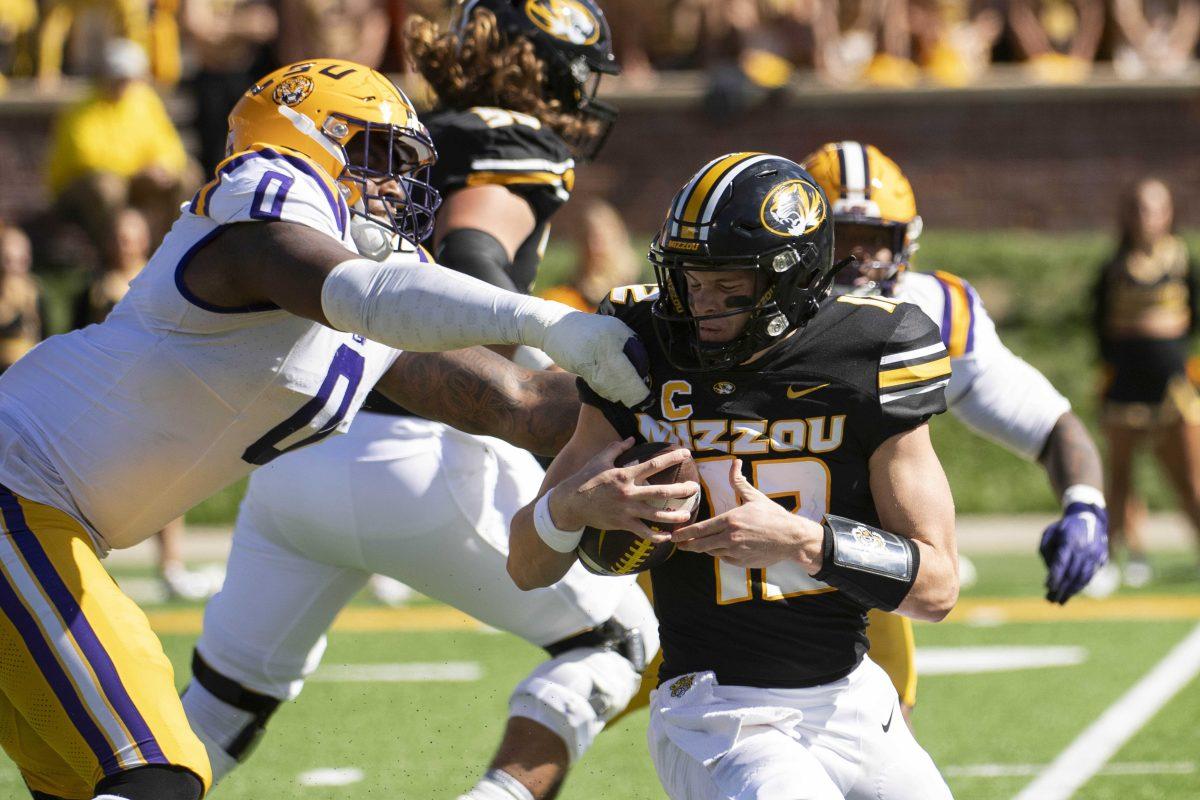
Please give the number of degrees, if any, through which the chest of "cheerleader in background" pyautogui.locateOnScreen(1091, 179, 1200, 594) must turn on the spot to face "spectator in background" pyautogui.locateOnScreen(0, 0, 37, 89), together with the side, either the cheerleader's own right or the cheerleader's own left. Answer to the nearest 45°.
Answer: approximately 90° to the cheerleader's own right

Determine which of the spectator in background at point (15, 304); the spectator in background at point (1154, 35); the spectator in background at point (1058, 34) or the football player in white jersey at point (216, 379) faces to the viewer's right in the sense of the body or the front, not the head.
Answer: the football player in white jersey

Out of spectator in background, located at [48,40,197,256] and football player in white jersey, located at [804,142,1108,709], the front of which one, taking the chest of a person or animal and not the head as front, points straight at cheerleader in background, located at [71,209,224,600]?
spectator in background, located at [48,40,197,256]

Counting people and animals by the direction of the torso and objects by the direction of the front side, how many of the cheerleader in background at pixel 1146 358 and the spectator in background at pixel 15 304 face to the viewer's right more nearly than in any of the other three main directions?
0

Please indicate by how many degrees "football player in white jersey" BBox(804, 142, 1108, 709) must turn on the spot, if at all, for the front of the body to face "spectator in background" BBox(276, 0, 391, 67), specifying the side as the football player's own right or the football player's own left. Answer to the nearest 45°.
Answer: approximately 135° to the football player's own right

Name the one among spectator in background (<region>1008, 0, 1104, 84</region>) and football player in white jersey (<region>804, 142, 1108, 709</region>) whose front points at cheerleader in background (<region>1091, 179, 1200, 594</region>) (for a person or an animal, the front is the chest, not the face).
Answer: spectator in background (<region>1008, 0, 1104, 84</region>)

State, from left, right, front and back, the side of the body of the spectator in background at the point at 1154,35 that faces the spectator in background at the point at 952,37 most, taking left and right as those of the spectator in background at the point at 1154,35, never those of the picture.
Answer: right

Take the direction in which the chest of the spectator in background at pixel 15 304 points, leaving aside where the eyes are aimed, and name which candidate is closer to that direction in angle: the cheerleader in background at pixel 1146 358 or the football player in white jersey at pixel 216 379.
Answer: the football player in white jersey

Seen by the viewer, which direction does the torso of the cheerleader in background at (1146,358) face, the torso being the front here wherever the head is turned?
toward the camera

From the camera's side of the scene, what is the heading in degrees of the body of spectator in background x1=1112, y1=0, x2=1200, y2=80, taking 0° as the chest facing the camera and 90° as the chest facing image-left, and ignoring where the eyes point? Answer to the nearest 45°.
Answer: approximately 0°

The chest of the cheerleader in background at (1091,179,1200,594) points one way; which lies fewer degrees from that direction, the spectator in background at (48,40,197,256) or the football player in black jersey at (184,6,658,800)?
the football player in black jersey

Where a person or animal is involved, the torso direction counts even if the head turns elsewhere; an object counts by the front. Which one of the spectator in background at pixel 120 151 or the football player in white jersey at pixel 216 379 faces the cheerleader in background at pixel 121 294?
the spectator in background at pixel 120 151

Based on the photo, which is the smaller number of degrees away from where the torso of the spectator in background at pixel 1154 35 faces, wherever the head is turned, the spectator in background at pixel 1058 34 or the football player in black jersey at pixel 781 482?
the football player in black jersey

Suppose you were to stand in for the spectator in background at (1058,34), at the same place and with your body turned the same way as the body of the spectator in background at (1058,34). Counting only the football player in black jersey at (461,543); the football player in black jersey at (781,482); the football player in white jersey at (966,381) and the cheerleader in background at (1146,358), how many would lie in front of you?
4

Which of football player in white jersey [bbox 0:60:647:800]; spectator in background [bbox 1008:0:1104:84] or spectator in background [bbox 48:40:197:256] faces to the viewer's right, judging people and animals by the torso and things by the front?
the football player in white jersey

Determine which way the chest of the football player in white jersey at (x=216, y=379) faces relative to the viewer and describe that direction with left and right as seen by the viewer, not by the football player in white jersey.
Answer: facing to the right of the viewer

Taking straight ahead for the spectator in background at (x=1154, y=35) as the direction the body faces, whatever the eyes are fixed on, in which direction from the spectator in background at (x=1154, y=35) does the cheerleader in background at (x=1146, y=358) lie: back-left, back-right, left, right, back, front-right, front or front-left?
front
